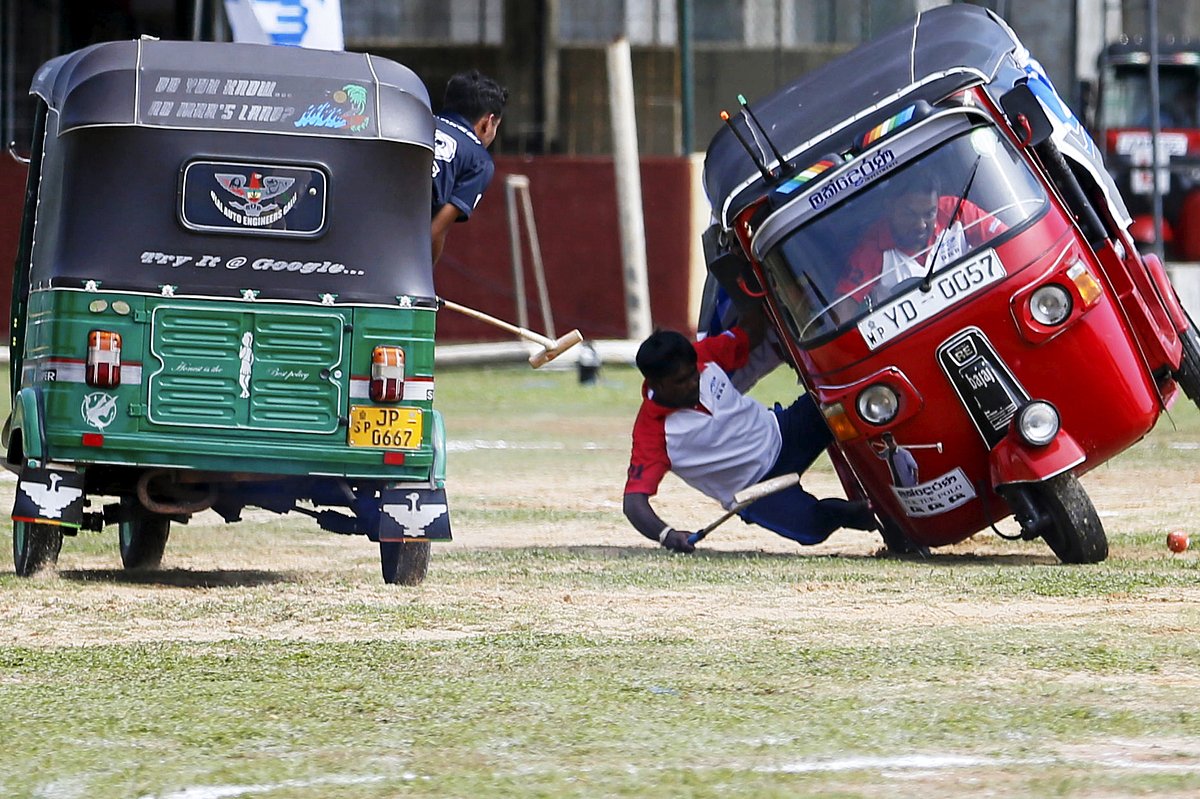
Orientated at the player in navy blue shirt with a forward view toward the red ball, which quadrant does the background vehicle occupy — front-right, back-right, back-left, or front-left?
front-left

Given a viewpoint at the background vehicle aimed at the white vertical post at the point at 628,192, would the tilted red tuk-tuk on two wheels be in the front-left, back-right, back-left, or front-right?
front-left

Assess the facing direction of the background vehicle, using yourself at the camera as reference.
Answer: facing the viewer

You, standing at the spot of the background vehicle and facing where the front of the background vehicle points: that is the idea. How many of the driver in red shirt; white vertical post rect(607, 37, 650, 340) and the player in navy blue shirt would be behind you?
0

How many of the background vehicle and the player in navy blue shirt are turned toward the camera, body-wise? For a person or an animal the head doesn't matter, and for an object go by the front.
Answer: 1

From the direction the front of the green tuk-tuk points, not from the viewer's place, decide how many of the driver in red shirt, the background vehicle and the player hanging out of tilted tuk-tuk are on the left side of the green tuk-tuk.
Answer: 0

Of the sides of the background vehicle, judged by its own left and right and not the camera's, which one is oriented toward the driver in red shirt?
front

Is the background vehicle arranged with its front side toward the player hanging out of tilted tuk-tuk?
yes

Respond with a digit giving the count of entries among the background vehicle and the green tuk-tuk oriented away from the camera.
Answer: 1

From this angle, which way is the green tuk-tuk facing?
away from the camera

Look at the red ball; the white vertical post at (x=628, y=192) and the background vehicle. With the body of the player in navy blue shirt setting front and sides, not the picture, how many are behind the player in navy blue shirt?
0

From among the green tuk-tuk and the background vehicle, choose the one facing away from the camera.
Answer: the green tuk-tuk

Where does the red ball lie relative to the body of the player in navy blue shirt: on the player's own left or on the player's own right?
on the player's own right

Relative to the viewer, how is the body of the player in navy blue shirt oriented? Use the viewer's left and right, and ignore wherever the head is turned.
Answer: facing away from the viewer and to the right of the viewer
